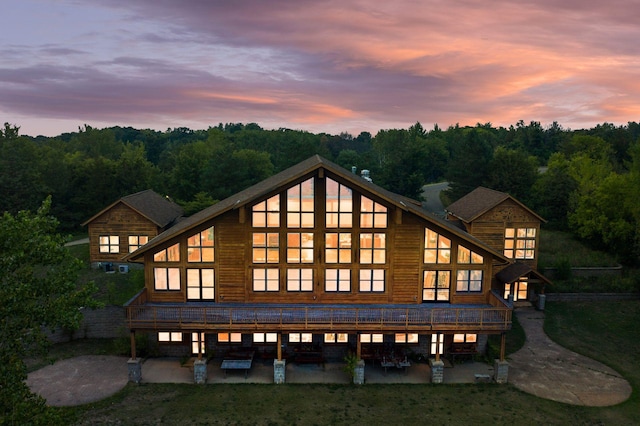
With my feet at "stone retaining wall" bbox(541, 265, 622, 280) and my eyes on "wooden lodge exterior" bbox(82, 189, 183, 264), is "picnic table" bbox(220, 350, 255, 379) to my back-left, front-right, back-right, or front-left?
front-left

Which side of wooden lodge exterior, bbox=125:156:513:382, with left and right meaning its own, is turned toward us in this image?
front

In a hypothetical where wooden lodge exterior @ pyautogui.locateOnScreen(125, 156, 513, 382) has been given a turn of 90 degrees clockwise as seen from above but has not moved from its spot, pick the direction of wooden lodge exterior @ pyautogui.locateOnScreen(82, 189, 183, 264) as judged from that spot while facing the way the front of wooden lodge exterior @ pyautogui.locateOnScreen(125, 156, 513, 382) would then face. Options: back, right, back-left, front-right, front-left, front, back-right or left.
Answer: front-right

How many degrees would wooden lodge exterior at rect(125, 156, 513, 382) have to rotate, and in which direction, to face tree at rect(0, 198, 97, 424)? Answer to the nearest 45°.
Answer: approximately 45° to its right

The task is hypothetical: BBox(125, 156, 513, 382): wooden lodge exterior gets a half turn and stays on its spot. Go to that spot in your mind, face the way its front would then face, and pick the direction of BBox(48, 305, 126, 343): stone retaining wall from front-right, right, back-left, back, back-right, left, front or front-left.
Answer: left

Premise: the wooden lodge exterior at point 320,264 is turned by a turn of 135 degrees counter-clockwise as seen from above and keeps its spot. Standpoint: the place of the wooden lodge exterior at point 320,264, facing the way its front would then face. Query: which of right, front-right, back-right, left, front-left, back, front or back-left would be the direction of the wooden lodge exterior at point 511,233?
front
